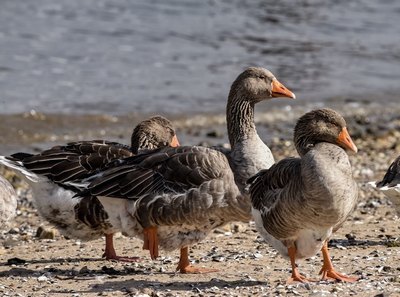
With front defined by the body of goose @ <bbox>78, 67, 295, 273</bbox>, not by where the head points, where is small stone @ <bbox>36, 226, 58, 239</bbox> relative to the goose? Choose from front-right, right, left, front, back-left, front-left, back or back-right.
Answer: back-left

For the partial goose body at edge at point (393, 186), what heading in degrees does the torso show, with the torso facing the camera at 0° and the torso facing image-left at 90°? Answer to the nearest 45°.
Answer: approximately 270°

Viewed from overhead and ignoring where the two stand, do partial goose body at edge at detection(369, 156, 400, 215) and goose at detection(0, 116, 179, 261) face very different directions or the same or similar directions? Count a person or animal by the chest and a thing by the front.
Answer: same or similar directions

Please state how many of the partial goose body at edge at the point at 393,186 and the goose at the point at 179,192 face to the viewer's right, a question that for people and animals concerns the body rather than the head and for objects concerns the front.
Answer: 2

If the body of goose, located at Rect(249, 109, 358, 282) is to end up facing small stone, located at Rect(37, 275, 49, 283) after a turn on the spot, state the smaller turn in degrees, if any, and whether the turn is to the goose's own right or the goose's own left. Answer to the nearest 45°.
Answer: approximately 135° to the goose's own right

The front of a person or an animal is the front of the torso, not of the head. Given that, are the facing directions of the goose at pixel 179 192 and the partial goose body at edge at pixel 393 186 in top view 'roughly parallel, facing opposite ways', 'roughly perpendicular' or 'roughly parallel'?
roughly parallel

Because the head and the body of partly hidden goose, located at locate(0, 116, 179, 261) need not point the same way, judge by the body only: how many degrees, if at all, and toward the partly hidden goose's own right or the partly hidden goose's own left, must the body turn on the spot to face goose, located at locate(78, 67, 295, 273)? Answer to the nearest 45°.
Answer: approximately 45° to the partly hidden goose's own right

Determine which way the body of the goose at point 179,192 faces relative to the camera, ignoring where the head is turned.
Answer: to the viewer's right

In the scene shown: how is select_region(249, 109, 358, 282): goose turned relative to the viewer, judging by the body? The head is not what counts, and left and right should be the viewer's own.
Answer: facing the viewer and to the right of the viewer

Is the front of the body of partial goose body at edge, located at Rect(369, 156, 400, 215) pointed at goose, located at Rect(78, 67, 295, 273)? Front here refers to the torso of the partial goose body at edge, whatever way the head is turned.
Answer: no

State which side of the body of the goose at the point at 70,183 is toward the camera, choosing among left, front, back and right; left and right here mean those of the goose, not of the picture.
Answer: right

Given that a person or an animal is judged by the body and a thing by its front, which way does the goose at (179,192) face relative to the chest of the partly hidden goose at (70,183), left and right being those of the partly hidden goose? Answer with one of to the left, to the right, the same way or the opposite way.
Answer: the same way

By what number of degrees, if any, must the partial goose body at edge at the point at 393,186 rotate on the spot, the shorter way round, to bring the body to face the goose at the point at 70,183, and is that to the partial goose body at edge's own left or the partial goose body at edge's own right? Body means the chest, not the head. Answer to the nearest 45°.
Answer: approximately 180°
